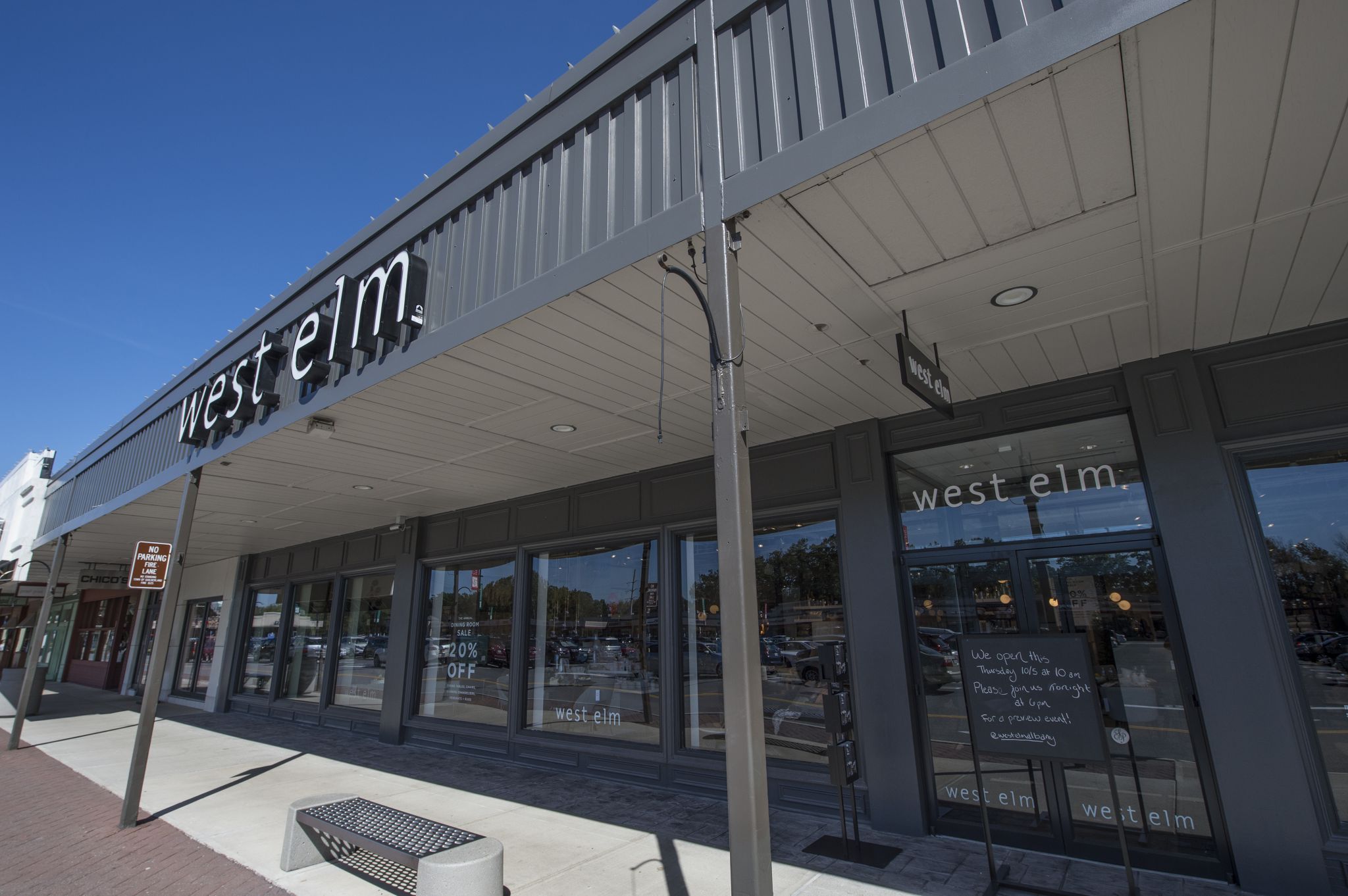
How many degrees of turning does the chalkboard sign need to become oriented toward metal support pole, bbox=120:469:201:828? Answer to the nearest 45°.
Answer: approximately 90° to its right

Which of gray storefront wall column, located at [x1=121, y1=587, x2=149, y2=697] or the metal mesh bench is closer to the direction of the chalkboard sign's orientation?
the metal mesh bench

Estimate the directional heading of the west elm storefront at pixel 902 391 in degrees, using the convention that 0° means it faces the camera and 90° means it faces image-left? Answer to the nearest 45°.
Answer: approximately 45°

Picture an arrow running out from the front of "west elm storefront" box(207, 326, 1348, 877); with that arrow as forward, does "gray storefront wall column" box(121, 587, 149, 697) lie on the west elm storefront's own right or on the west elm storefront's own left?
on the west elm storefront's own right

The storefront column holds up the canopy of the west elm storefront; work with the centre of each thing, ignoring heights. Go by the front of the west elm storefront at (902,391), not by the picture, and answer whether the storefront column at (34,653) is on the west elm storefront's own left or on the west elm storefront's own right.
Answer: on the west elm storefront's own right

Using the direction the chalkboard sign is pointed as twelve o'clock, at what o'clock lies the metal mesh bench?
The metal mesh bench is roughly at 2 o'clock from the chalkboard sign.

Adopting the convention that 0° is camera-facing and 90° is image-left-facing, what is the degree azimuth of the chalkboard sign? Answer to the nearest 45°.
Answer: approximately 0°

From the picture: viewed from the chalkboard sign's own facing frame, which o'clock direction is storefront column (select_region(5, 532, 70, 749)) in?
The storefront column is roughly at 3 o'clock from the chalkboard sign.
